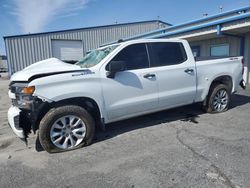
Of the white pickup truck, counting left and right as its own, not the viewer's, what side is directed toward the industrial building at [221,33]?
back

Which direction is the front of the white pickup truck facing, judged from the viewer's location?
facing the viewer and to the left of the viewer

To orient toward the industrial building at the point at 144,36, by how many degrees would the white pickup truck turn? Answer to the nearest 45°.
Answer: approximately 135° to its right
